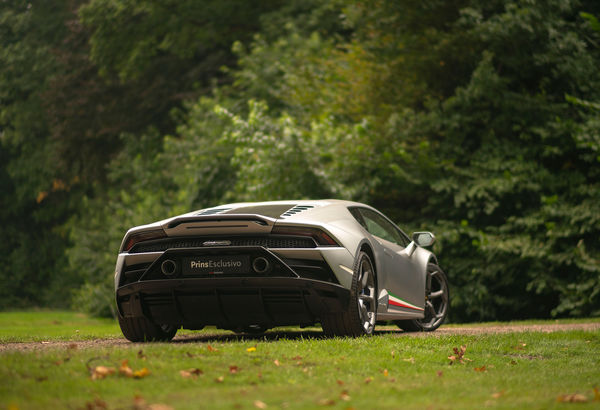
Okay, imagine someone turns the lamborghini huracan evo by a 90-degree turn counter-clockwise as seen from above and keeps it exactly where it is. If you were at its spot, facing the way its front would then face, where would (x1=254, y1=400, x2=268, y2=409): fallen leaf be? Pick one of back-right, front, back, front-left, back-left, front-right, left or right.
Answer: back-left

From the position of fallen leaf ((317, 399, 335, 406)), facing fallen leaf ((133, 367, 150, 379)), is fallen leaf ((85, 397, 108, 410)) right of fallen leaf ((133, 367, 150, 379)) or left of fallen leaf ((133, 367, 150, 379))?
left

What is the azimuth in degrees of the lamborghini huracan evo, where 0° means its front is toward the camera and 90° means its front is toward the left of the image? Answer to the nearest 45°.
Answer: approximately 225°

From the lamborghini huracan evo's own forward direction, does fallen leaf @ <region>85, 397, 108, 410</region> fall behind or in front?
behind

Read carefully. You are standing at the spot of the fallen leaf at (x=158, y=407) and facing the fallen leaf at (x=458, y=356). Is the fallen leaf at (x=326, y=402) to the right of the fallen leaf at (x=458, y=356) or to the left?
right

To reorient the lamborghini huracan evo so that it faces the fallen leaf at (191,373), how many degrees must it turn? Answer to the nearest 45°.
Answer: approximately 135° to its right
